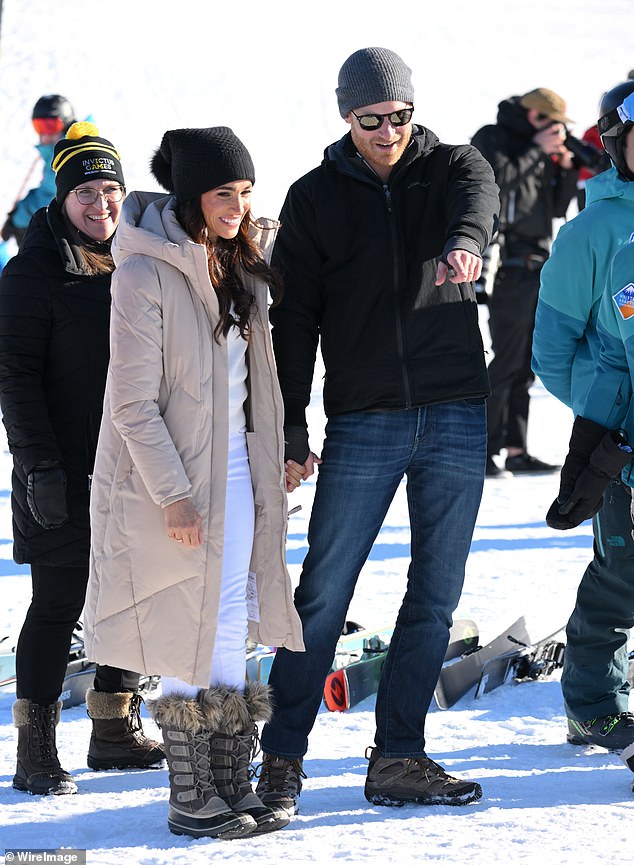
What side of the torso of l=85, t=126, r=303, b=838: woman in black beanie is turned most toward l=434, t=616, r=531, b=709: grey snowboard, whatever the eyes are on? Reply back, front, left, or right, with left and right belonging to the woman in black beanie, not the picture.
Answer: left

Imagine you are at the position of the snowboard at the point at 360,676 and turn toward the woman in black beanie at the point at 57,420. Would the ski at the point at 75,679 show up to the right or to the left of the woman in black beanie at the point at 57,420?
right

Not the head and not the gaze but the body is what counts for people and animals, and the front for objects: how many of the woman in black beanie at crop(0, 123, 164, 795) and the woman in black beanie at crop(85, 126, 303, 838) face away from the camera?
0

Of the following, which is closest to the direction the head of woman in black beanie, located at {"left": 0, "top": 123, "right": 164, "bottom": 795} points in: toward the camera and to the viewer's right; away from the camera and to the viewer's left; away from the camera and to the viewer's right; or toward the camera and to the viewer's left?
toward the camera and to the viewer's right

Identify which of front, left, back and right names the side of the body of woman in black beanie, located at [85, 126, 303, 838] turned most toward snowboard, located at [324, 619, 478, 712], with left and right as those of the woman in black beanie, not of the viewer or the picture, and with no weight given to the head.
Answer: left

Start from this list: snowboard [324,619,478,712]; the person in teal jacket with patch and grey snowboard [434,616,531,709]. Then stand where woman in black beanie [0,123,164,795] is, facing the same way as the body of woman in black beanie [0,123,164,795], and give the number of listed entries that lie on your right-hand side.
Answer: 0

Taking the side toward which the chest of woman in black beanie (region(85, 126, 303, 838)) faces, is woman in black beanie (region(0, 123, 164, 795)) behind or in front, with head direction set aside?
behind

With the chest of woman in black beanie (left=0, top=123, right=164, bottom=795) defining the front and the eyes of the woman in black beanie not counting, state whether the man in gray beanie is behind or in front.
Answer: in front

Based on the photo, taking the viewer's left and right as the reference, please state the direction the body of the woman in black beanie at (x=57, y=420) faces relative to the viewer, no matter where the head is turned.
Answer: facing the viewer and to the right of the viewer

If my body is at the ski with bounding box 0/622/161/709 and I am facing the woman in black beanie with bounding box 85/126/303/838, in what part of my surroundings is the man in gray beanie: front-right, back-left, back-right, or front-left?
front-left

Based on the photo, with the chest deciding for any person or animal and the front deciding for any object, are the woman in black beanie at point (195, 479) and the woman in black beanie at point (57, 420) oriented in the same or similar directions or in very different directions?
same or similar directions
